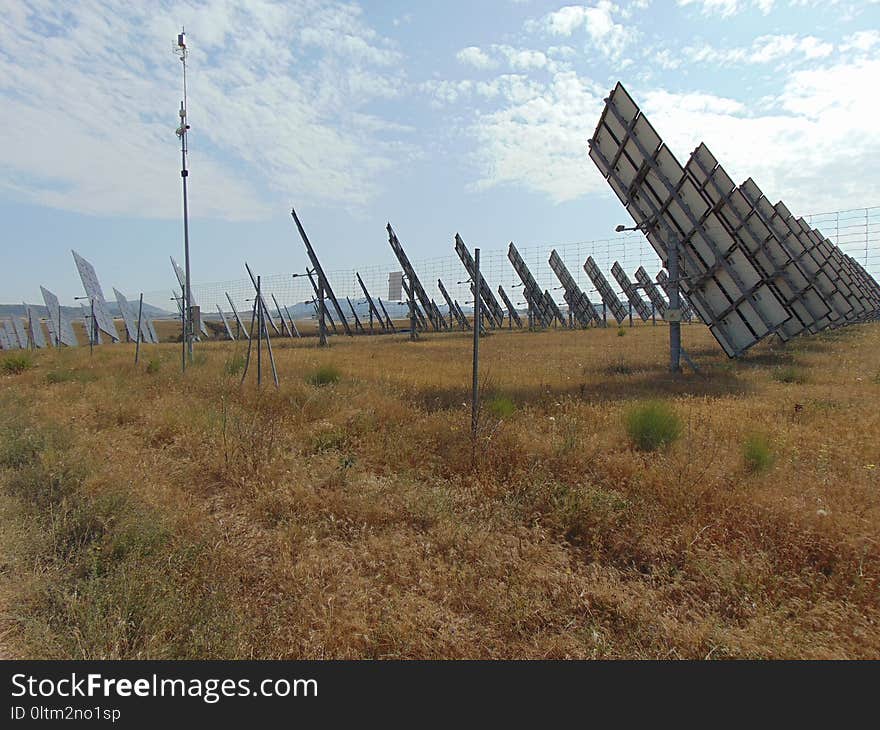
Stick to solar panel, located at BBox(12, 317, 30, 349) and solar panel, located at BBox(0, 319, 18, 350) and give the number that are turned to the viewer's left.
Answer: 0

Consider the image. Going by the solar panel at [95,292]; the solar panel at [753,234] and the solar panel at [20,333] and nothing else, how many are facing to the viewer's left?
0

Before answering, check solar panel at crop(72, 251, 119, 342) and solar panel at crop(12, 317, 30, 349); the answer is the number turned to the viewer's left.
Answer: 0

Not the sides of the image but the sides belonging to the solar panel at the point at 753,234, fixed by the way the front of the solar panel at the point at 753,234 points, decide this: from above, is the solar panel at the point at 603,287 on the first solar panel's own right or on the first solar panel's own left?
on the first solar panel's own left

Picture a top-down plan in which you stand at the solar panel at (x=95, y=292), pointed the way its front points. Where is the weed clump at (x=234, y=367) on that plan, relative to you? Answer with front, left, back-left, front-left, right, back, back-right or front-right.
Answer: front-right

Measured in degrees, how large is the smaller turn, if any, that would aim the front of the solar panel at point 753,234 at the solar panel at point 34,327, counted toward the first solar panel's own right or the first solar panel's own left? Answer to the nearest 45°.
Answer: approximately 135° to the first solar panel's own left

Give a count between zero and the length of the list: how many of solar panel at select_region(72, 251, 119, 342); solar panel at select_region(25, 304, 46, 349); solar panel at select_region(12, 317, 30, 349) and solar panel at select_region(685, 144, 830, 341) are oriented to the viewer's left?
0

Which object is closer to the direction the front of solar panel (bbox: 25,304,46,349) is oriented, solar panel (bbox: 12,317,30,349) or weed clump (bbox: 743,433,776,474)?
the weed clump

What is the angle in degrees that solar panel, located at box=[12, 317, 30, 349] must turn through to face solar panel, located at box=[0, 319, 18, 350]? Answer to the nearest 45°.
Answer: approximately 180°

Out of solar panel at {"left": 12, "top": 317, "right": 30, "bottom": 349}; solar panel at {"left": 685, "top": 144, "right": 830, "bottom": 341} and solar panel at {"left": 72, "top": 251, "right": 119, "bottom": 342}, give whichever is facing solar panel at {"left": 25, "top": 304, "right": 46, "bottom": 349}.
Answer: solar panel at {"left": 12, "top": 317, "right": 30, "bottom": 349}

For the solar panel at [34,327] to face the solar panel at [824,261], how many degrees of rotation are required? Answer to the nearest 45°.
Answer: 0° — it already faces it

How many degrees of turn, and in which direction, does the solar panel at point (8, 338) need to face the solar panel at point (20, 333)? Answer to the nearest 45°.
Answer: approximately 90° to its right

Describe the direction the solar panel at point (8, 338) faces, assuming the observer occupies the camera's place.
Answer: facing the viewer and to the right of the viewer

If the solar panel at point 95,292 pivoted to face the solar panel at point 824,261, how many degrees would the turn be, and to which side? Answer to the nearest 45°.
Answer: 0° — it already faces it

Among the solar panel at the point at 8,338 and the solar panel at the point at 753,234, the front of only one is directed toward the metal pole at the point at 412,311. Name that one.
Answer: the solar panel at the point at 8,338

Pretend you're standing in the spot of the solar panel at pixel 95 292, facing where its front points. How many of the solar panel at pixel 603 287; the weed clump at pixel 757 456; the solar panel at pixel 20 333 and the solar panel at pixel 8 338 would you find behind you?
2
